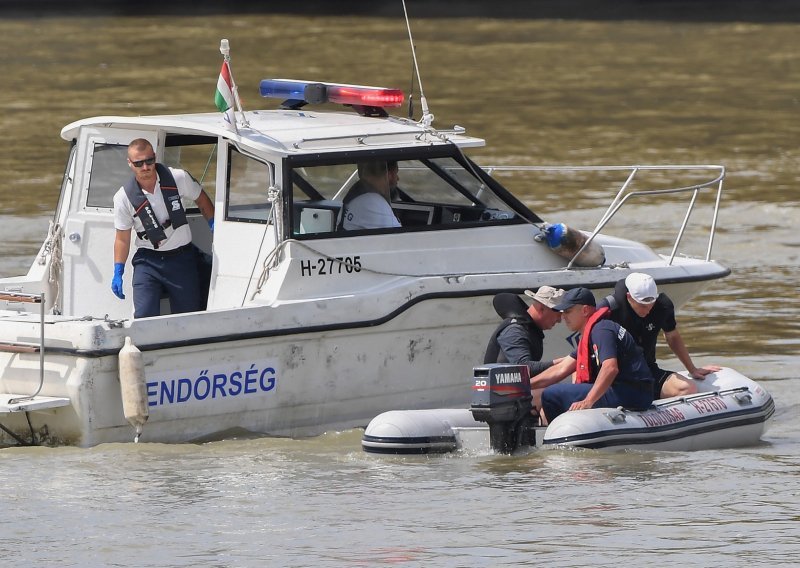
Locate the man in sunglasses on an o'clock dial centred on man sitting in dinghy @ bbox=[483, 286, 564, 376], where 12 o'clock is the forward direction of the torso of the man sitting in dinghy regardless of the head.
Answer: The man in sunglasses is roughly at 6 o'clock from the man sitting in dinghy.

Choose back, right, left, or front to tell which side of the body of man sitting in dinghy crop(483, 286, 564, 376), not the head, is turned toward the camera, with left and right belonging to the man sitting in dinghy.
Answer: right

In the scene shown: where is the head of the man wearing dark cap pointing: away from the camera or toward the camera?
toward the camera

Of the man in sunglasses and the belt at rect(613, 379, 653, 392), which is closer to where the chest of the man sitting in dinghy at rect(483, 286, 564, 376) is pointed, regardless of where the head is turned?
the belt

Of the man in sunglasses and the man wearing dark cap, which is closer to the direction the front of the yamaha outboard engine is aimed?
the man wearing dark cap

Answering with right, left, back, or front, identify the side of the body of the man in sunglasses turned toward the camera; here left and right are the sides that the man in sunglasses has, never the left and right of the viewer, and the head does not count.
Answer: front

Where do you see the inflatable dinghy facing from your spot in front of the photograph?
facing away from the viewer and to the right of the viewer

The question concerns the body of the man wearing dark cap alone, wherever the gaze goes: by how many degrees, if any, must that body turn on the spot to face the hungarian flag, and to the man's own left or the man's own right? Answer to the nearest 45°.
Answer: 0° — they already face it

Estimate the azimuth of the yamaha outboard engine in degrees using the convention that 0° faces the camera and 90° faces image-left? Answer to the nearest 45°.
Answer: approximately 225°

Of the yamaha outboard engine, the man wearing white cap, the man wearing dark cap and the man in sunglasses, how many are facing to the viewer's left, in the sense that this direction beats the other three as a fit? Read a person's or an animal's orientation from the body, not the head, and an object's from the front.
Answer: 1

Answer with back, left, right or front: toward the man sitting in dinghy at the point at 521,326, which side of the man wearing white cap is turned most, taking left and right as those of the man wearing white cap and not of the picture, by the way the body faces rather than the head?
right

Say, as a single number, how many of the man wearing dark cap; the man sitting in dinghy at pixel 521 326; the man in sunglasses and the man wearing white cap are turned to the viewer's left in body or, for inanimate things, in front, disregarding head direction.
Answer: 1

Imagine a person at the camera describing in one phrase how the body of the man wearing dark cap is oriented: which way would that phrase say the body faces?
to the viewer's left

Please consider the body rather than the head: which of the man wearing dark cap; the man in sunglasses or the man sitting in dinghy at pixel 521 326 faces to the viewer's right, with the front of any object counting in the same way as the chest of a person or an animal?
the man sitting in dinghy
